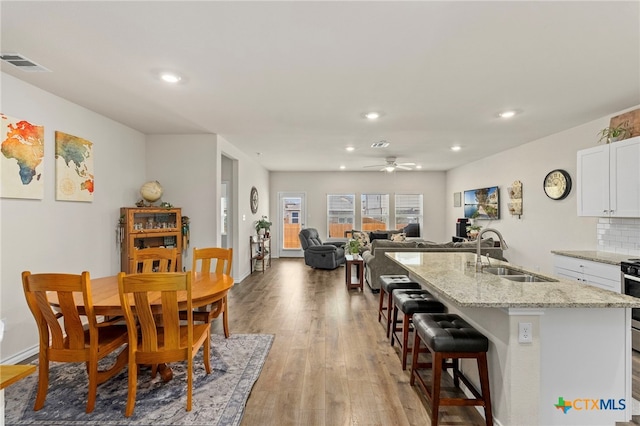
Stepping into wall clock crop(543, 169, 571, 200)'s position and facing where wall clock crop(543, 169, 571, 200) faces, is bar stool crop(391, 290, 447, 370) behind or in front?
in front

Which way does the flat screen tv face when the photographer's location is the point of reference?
facing the viewer and to the left of the viewer

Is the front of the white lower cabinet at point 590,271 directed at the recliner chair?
no

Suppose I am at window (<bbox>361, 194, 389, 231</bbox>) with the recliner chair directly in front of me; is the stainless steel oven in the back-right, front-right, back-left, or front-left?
front-left

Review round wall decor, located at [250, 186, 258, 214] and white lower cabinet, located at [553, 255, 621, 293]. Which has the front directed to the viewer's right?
the round wall decor

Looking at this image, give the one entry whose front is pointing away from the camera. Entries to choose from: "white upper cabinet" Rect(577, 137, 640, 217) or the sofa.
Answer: the sofa

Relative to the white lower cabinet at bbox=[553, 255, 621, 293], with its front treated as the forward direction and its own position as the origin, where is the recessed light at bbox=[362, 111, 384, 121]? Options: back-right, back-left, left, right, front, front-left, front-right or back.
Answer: front

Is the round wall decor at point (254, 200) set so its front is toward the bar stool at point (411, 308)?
no

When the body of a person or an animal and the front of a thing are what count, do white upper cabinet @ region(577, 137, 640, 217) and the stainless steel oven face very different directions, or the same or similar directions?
same or similar directions

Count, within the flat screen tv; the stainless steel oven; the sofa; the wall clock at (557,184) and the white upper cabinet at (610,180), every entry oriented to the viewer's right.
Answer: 0

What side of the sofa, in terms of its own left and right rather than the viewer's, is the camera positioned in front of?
back

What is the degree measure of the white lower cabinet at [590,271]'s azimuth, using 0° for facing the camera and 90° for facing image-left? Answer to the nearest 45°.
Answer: approximately 45°

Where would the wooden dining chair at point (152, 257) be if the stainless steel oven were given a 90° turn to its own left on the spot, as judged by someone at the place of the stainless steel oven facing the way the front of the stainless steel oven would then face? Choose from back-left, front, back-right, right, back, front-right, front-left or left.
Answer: right

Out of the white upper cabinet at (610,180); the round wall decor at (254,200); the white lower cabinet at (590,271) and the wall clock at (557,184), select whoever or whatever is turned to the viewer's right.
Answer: the round wall decor at (254,200)

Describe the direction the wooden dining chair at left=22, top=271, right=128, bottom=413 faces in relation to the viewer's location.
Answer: facing away from the viewer and to the right of the viewer

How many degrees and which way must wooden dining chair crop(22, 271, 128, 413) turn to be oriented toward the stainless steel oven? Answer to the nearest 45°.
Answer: approximately 90° to its right

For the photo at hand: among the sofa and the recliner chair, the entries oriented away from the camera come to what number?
1

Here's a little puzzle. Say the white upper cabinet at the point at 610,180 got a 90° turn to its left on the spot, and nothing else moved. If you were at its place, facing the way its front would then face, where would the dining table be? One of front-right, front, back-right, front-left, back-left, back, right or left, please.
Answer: right

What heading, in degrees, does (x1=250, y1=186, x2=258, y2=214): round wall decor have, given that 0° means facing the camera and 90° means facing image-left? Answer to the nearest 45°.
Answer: approximately 270°
